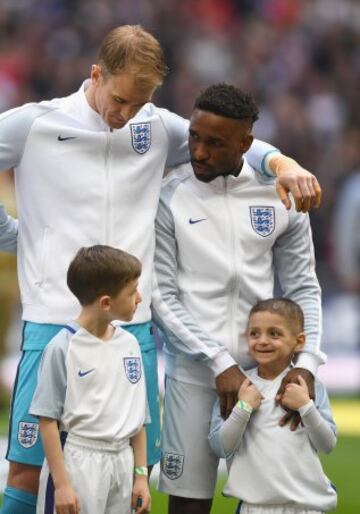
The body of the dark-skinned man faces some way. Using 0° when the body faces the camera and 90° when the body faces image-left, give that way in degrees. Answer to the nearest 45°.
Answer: approximately 0°

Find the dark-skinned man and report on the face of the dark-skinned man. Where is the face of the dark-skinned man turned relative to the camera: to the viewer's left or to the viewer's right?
to the viewer's left

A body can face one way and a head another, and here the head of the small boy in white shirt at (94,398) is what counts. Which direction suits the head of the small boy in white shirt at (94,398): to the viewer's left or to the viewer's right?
to the viewer's right
